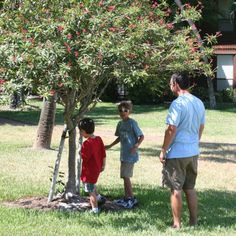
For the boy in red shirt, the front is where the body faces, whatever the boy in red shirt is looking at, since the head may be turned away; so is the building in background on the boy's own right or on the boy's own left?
on the boy's own right

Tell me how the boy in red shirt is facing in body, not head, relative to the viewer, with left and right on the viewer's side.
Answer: facing away from the viewer and to the left of the viewer

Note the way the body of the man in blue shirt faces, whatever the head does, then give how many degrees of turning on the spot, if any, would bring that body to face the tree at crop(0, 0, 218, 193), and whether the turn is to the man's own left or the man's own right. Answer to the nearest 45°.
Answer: approximately 45° to the man's own left

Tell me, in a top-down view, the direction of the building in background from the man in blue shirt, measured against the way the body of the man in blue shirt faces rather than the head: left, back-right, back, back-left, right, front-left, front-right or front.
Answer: front-right

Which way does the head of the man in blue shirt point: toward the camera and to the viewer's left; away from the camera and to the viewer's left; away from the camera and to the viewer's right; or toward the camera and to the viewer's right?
away from the camera and to the viewer's left

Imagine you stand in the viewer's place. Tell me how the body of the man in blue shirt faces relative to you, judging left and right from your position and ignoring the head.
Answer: facing away from the viewer and to the left of the viewer
